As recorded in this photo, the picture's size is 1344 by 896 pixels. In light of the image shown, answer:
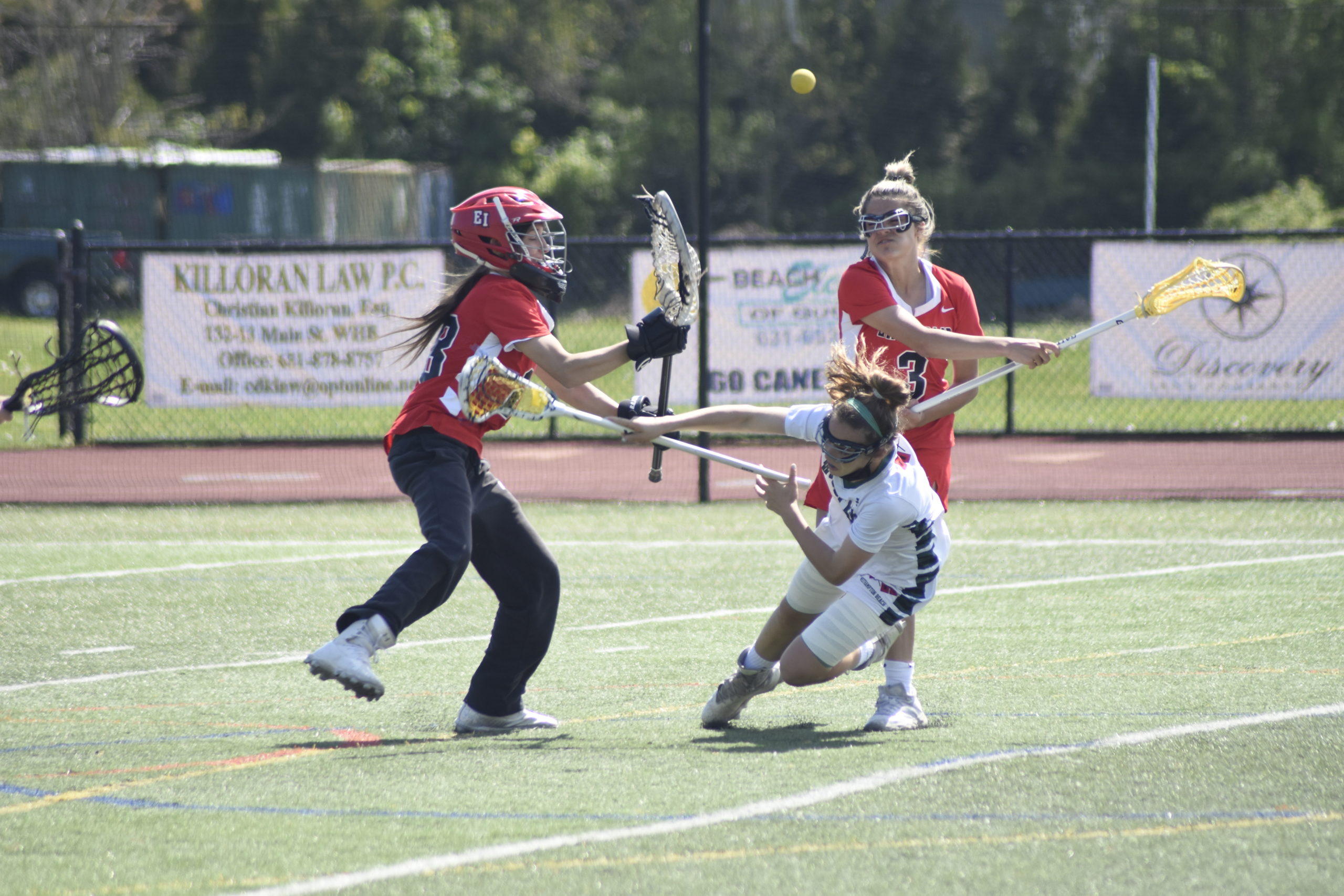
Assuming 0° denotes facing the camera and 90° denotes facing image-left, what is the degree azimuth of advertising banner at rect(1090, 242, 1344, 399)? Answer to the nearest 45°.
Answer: approximately 0°

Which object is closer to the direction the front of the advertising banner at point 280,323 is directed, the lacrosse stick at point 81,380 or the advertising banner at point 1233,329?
the lacrosse stick

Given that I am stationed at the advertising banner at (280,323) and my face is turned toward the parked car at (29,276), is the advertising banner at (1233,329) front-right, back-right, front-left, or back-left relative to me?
back-right

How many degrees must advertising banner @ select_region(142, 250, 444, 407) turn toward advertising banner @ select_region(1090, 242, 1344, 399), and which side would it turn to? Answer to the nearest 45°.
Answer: approximately 90° to its left

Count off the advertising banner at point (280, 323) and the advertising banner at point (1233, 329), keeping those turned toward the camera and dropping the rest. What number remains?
2

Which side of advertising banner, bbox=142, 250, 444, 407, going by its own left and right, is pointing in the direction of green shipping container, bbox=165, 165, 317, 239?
back

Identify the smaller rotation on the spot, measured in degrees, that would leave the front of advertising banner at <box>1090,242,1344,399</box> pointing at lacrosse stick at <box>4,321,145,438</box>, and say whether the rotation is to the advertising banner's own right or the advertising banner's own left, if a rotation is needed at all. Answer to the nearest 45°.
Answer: approximately 45° to the advertising banner's own right

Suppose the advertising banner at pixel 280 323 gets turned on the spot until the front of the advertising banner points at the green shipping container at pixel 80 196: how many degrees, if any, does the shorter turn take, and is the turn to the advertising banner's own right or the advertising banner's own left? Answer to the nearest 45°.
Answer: approximately 180°

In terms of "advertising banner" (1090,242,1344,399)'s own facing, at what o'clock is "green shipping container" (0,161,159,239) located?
The green shipping container is roughly at 4 o'clock from the advertising banner.

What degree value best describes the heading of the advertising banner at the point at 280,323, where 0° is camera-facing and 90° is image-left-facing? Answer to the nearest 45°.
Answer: approximately 0°
